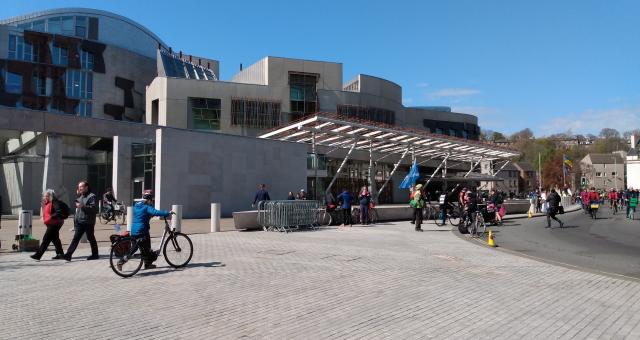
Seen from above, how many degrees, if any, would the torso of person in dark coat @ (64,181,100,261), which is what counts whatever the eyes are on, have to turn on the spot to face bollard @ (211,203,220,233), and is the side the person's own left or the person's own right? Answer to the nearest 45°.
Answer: approximately 135° to the person's own right

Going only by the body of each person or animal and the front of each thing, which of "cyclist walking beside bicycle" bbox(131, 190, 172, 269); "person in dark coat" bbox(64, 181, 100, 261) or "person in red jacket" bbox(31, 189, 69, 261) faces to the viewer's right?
the cyclist walking beside bicycle

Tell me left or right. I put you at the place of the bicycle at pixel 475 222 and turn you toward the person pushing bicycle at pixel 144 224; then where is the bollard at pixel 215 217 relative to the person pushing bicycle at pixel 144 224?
right

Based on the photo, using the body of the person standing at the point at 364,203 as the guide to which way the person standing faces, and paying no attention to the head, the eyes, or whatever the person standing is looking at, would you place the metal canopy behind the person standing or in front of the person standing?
behind

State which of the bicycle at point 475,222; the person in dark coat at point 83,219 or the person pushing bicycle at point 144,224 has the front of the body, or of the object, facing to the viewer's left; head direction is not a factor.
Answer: the person in dark coat

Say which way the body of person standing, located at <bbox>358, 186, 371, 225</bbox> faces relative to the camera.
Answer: toward the camera

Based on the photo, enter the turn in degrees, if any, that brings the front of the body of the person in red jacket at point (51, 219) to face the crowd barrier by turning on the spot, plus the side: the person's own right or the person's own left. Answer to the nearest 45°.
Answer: approximately 135° to the person's own right

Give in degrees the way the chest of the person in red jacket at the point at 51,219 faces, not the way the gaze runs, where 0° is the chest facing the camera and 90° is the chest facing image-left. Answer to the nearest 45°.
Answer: approximately 90°

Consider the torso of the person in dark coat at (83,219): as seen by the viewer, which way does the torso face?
to the viewer's left

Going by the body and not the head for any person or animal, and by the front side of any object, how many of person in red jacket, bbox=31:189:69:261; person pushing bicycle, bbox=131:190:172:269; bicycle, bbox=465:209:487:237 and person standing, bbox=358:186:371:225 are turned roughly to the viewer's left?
1

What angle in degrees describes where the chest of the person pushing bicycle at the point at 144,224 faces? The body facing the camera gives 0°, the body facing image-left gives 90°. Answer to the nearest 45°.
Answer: approximately 270°

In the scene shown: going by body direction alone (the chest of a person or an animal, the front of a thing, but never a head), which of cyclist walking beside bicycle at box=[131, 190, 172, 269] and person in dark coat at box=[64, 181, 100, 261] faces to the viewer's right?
the cyclist walking beside bicycle

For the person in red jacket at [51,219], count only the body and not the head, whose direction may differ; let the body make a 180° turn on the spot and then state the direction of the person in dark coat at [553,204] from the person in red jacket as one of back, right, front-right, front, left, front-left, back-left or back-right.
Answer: front
